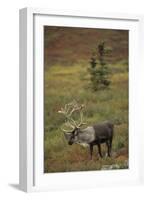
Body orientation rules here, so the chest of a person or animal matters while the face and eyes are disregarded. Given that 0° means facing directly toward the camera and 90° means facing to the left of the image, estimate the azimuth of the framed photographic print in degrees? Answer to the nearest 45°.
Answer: approximately 315°
